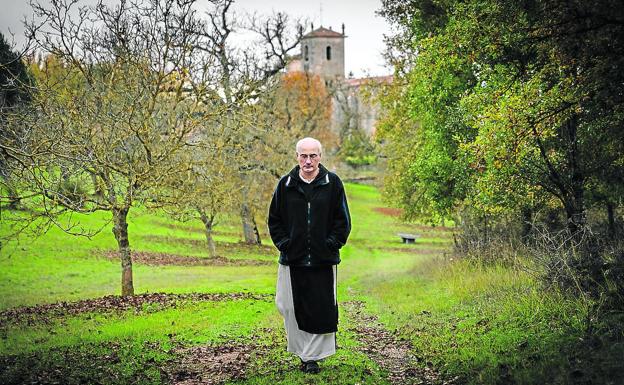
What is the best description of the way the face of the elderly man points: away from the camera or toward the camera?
toward the camera

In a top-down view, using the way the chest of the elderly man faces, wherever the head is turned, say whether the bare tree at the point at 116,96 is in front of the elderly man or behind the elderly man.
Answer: behind

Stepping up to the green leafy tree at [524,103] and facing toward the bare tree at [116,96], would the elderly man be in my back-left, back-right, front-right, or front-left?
front-left

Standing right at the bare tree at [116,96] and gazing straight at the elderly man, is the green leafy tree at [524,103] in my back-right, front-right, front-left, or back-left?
front-left

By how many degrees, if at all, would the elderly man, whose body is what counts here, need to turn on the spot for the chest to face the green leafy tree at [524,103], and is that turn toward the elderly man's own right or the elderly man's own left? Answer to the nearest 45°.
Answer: approximately 135° to the elderly man's own left

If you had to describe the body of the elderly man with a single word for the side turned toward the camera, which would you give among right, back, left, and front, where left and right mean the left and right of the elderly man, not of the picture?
front

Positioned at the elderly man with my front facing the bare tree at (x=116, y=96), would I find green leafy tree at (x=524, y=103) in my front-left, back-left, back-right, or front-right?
front-right

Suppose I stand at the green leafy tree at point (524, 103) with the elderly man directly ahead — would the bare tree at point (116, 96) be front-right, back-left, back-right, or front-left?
front-right
